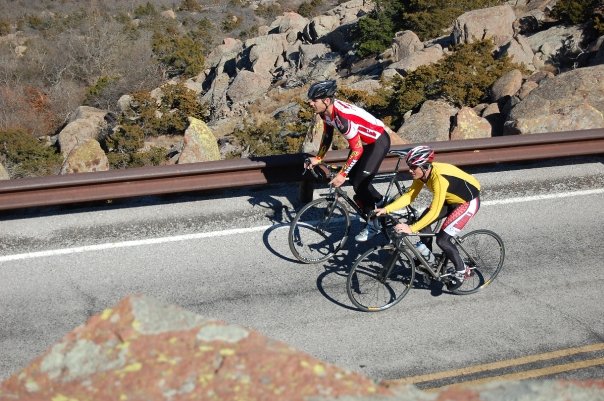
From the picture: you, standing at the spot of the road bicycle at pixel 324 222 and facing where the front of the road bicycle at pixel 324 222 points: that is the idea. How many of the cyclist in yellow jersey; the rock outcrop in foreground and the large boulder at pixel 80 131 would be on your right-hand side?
1

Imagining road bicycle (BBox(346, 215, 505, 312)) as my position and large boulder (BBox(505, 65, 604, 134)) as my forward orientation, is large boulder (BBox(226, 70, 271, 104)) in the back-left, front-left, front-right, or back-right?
front-left

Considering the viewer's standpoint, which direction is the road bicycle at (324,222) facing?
facing the viewer and to the left of the viewer

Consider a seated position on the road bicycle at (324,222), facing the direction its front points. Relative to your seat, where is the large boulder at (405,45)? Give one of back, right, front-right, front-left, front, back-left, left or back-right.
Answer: back-right

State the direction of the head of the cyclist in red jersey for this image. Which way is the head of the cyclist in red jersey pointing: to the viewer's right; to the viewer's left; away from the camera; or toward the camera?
to the viewer's left

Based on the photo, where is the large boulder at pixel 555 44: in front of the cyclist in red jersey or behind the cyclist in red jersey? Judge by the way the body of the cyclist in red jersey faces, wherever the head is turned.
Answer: behind

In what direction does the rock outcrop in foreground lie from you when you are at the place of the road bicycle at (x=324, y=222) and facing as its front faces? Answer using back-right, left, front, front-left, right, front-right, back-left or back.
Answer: front-left

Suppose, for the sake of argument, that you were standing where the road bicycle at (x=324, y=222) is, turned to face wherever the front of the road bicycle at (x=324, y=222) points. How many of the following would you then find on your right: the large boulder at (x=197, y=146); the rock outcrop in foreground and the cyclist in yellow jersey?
1

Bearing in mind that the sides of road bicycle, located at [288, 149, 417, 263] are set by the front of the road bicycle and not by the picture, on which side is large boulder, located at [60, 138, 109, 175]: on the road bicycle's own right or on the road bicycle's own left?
on the road bicycle's own right

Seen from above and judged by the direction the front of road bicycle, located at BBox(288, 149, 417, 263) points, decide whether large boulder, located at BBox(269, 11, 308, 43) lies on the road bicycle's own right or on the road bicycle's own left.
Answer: on the road bicycle's own right

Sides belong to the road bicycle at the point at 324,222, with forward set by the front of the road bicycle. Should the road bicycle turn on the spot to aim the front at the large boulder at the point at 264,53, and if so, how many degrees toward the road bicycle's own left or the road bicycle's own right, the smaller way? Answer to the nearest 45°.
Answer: approximately 135° to the road bicycle's own right

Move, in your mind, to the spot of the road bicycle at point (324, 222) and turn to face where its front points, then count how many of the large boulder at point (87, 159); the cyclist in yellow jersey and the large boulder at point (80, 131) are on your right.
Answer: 2
